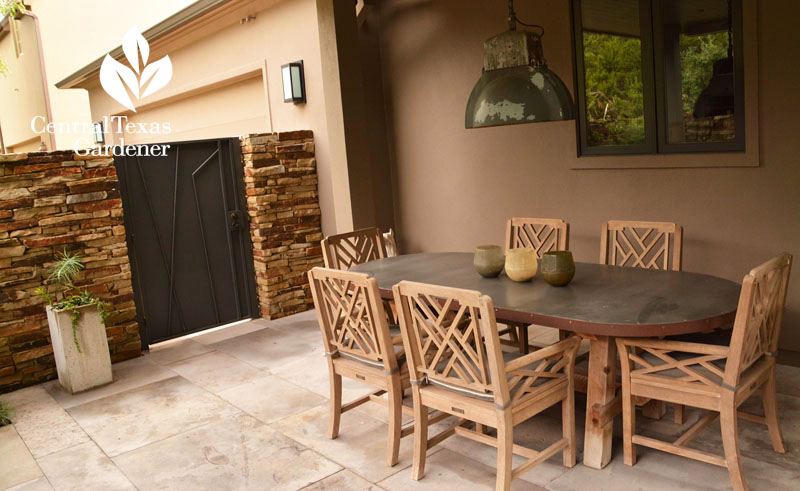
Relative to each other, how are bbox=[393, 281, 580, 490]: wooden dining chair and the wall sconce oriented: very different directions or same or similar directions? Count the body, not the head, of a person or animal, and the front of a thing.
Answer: very different directions

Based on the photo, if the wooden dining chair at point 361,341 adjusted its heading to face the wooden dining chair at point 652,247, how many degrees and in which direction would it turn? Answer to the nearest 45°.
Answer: approximately 45° to its right

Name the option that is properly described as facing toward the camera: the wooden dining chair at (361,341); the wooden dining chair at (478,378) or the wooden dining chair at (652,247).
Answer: the wooden dining chair at (652,247)

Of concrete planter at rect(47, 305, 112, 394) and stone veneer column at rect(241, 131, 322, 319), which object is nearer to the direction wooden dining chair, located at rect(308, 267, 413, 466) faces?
the stone veneer column

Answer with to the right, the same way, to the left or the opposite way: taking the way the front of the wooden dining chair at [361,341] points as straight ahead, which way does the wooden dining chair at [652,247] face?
the opposite way

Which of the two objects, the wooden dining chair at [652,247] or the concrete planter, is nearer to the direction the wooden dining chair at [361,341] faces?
the wooden dining chair

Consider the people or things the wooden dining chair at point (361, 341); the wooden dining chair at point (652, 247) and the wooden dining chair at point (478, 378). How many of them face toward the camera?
1

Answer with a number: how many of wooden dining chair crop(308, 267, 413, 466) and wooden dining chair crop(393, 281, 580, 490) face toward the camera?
0

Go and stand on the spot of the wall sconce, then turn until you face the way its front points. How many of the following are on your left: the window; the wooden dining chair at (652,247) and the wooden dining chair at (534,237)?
3

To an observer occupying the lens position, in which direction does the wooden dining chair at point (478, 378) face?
facing away from the viewer and to the right of the viewer

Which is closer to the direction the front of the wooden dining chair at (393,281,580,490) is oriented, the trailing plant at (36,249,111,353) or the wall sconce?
the wall sconce

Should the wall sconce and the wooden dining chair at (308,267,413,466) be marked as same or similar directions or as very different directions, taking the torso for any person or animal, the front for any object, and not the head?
very different directions

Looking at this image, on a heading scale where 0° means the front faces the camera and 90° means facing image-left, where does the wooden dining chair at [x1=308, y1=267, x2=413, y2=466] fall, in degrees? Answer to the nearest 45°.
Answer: approximately 225°
